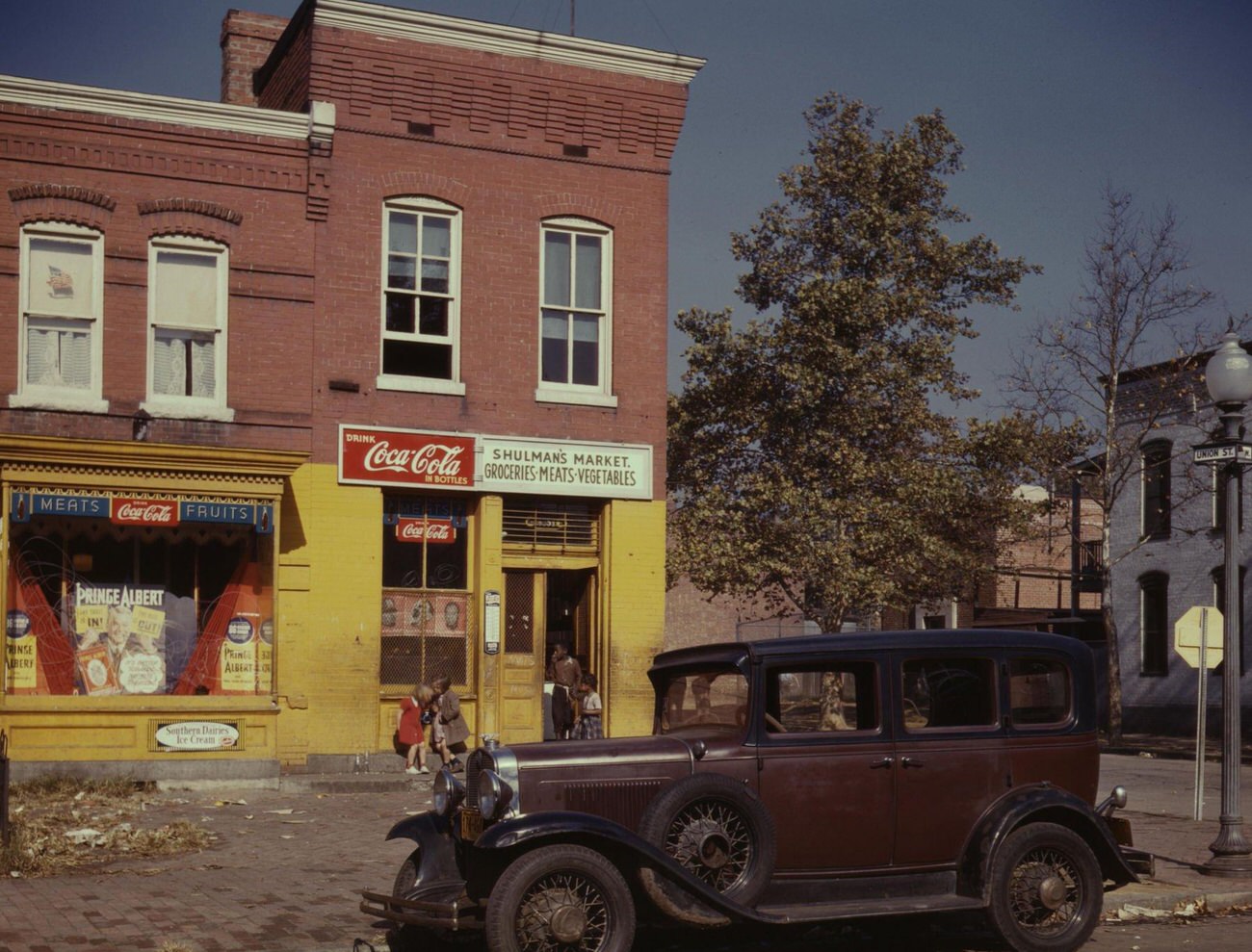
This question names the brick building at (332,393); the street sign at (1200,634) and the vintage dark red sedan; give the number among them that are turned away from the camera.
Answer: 1

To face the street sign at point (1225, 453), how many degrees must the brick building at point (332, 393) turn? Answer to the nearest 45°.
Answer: approximately 45° to its left

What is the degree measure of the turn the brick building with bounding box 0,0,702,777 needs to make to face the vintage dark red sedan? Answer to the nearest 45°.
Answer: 0° — it already faces it

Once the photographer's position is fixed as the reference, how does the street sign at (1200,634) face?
facing away from the viewer

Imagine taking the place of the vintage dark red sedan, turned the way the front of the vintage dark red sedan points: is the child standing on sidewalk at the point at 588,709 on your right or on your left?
on your right

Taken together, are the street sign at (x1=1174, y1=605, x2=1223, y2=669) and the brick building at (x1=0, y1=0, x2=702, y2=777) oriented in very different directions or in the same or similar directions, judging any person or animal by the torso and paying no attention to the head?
very different directions

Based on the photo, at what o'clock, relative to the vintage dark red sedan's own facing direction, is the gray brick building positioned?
The gray brick building is roughly at 5 o'clock from the vintage dark red sedan.

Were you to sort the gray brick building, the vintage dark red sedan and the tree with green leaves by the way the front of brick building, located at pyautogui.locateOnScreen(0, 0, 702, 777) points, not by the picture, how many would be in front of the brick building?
1

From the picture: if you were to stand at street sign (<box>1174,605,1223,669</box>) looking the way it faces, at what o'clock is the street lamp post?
The street lamp post is roughly at 6 o'clock from the street sign.

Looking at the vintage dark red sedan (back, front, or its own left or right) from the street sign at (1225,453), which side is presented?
back

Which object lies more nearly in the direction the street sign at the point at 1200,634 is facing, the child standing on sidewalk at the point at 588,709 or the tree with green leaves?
the tree with green leaves

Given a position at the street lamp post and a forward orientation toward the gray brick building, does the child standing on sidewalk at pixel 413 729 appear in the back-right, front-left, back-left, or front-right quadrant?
front-left

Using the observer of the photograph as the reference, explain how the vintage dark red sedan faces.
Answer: facing the viewer and to the left of the viewer

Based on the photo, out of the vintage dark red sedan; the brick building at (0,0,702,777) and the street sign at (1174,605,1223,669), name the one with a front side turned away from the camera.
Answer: the street sign

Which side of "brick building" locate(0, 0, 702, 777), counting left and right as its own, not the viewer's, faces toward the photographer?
front

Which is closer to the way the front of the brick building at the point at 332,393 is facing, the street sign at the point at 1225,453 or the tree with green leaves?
the street sign

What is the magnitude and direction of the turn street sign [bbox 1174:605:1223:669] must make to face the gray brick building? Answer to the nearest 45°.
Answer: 0° — it already faces it

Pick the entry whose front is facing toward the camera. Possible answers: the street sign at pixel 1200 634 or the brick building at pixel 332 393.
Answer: the brick building

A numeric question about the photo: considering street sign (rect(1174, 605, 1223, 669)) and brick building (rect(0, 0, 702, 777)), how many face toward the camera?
1
